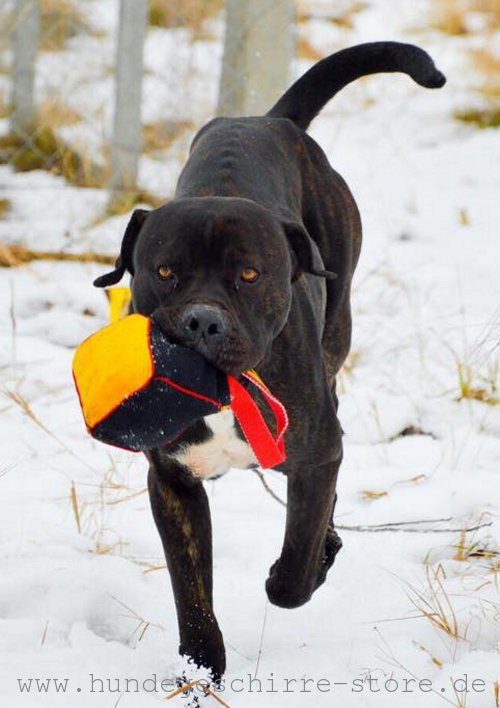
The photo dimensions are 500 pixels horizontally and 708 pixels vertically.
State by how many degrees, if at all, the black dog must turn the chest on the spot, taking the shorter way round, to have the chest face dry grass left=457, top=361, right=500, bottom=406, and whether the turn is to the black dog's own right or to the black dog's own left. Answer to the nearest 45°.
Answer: approximately 135° to the black dog's own left

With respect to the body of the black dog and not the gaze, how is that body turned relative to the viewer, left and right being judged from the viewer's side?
facing the viewer

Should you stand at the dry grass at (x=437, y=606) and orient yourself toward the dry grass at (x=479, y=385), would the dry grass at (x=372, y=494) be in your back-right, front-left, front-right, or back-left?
front-left

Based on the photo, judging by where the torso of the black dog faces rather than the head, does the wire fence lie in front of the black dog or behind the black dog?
behind
